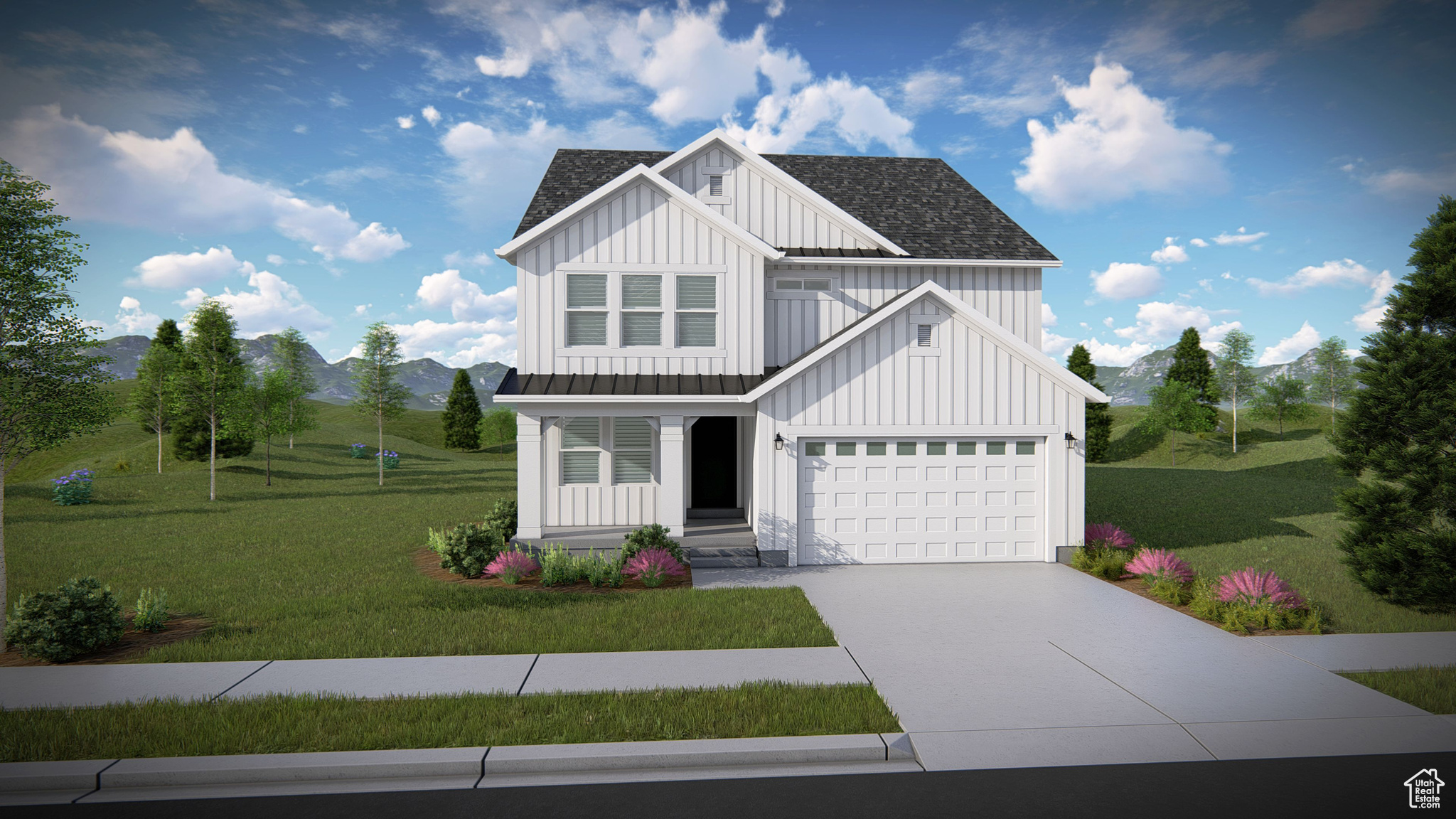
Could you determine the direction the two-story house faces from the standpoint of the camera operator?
facing the viewer

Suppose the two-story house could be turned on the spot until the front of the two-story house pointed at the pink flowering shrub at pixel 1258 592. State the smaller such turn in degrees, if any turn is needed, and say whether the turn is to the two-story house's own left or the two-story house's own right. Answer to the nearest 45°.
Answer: approximately 45° to the two-story house's own left

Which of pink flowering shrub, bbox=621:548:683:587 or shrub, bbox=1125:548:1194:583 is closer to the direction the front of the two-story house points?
the pink flowering shrub

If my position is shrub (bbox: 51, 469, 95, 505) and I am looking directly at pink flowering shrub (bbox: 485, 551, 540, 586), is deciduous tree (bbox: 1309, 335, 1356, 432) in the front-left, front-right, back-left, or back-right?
front-left

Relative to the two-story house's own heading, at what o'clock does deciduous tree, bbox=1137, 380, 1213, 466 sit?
The deciduous tree is roughly at 7 o'clock from the two-story house.

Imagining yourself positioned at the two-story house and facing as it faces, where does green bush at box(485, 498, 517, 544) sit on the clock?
The green bush is roughly at 3 o'clock from the two-story house.

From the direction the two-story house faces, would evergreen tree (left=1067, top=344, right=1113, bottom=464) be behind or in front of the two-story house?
behind

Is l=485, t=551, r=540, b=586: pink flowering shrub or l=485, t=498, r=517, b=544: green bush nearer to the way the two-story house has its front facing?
the pink flowering shrub

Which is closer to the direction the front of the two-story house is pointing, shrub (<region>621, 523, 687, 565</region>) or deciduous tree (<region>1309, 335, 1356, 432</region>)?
the shrub

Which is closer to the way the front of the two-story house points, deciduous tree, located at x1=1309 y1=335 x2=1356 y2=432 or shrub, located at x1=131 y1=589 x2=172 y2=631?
the shrub

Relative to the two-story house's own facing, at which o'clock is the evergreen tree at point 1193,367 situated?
The evergreen tree is roughly at 7 o'clock from the two-story house.

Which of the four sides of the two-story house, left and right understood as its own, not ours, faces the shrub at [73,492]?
right

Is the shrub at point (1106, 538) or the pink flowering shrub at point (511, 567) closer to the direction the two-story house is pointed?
the pink flowering shrub
